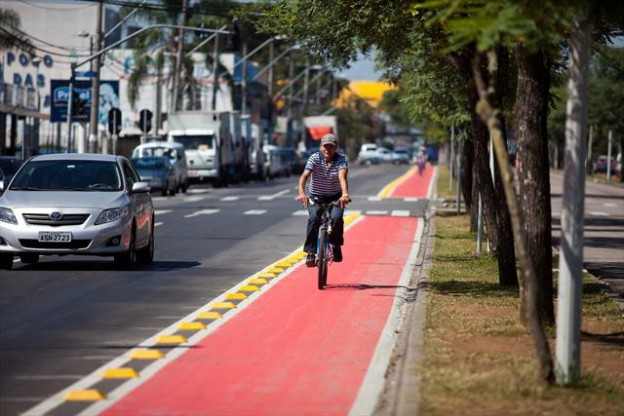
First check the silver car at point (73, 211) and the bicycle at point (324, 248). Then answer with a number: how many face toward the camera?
2

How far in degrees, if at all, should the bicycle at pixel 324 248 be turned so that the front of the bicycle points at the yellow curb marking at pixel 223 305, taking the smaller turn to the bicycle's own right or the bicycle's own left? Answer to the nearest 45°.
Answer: approximately 45° to the bicycle's own right

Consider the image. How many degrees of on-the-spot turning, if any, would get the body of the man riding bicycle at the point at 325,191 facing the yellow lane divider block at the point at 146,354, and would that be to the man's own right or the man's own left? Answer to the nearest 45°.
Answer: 0° — they already face it

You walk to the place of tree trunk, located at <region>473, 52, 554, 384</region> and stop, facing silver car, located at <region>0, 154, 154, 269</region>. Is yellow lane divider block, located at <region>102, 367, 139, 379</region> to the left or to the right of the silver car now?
left

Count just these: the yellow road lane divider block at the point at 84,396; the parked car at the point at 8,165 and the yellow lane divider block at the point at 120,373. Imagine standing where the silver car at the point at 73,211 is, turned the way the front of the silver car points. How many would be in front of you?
2

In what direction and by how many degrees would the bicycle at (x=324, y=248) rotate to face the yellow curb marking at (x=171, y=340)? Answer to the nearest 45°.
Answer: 0° — it already faces it

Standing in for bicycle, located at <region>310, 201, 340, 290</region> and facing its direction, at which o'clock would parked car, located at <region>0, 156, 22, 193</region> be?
The parked car is roughly at 5 o'clock from the bicycle.

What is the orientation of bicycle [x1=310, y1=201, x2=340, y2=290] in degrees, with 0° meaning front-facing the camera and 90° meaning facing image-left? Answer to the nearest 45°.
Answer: approximately 0°

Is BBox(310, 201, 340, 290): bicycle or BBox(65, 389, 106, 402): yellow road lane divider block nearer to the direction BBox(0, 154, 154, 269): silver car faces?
the yellow road lane divider block
